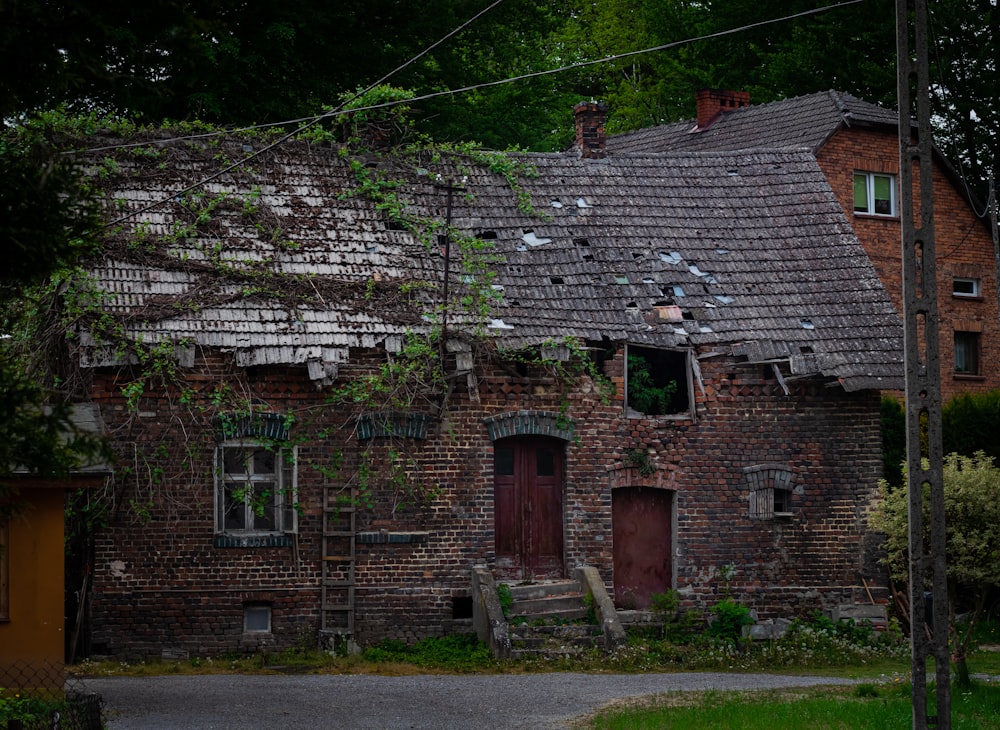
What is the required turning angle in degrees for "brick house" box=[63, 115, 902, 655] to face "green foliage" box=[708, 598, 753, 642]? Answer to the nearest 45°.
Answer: approximately 90° to its left

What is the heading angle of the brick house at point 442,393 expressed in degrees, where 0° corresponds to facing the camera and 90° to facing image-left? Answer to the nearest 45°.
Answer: approximately 0°

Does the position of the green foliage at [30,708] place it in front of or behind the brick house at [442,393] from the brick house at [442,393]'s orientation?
in front

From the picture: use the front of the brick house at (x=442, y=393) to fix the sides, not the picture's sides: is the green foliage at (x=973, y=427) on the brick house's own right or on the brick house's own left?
on the brick house's own left

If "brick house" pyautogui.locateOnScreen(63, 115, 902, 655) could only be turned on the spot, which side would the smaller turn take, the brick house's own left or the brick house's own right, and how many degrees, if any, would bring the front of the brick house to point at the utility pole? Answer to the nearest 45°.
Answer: approximately 45° to the brick house's own left

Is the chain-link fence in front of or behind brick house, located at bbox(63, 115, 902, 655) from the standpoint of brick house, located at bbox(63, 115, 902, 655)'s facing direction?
in front

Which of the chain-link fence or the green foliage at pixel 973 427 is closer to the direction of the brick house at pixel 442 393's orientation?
the chain-link fence

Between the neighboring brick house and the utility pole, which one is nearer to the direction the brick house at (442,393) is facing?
the utility pole
